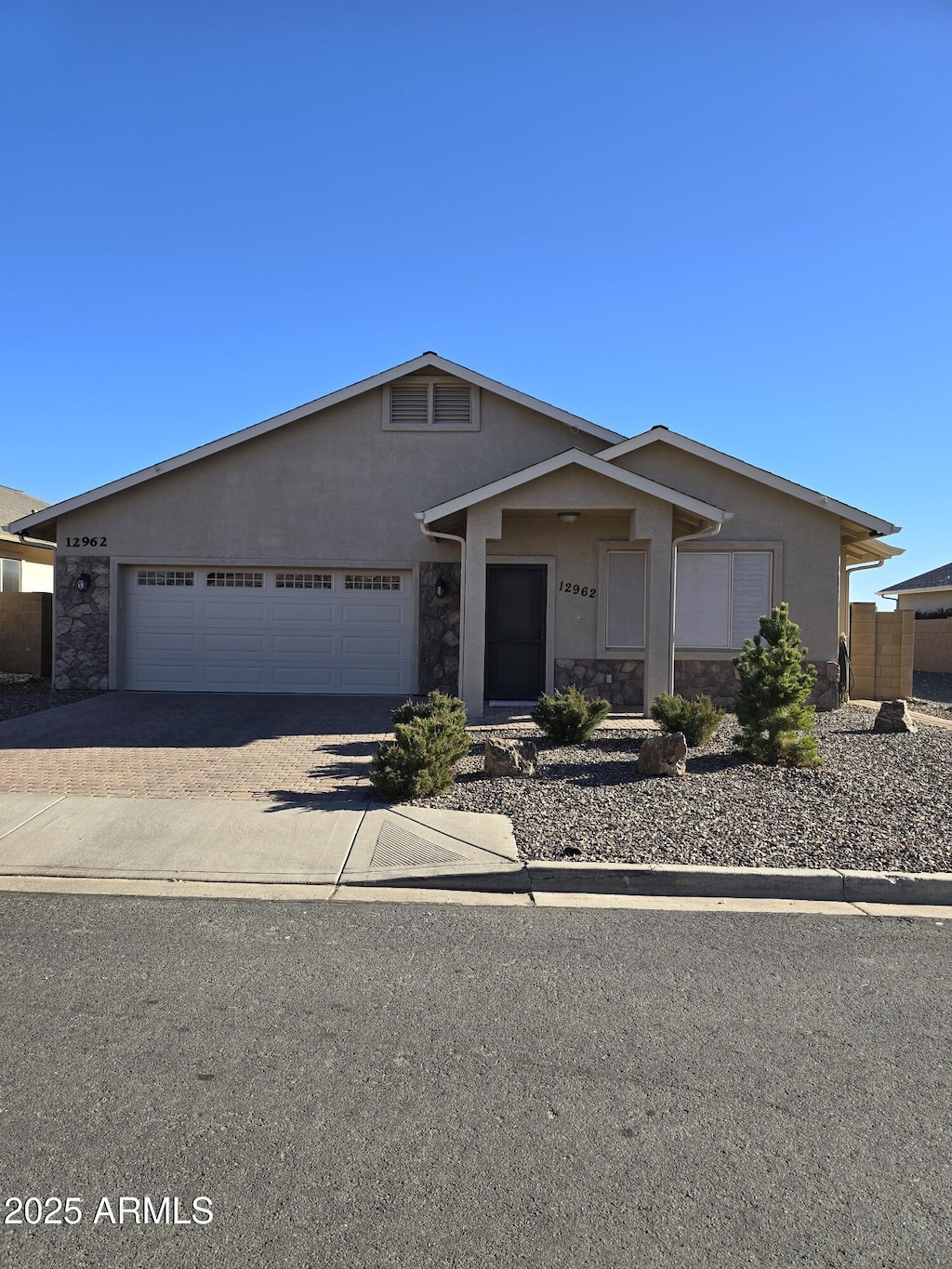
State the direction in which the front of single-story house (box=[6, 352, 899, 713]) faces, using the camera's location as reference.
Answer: facing the viewer

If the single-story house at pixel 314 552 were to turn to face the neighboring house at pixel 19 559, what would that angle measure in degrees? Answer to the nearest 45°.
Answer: approximately 135° to its right

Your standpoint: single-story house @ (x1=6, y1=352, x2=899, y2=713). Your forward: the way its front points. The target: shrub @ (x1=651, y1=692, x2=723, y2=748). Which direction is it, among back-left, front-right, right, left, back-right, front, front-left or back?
front-left

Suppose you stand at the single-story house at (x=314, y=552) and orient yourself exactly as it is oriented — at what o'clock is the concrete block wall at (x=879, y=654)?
The concrete block wall is roughly at 9 o'clock from the single-story house.

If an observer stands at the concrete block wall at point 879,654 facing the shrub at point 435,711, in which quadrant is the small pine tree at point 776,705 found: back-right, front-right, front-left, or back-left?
front-left

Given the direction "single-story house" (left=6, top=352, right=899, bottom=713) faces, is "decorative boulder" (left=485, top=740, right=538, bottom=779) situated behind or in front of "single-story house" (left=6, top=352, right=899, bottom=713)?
in front

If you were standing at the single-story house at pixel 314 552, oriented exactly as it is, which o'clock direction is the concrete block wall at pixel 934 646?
The concrete block wall is roughly at 8 o'clock from the single-story house.

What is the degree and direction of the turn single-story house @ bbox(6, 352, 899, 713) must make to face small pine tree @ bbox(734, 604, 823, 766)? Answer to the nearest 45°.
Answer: approximately 45° to its left

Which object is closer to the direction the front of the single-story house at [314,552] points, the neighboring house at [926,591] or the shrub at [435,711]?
the shrub

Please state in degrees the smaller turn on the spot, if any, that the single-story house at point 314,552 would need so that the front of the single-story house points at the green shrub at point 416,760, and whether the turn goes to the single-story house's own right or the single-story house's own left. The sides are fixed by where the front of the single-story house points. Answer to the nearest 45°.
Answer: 0° — it already faces it

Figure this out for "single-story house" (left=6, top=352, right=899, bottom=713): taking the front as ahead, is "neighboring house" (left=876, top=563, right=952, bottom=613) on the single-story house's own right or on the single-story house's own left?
on the single-story house's own left

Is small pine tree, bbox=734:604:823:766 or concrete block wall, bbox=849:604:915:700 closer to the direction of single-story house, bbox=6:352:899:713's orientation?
the small pine tree
